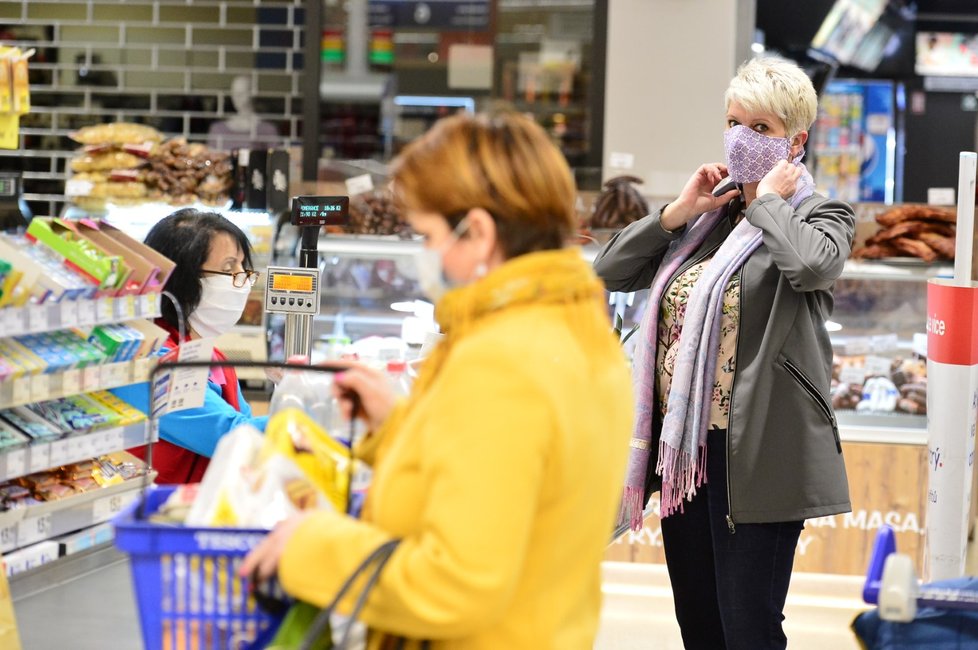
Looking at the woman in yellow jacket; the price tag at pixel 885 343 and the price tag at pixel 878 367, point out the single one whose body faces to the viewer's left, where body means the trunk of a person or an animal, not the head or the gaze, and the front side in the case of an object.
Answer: the woman in yellow jacket

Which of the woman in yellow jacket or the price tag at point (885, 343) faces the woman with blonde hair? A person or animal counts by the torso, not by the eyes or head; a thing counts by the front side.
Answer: the price tag
